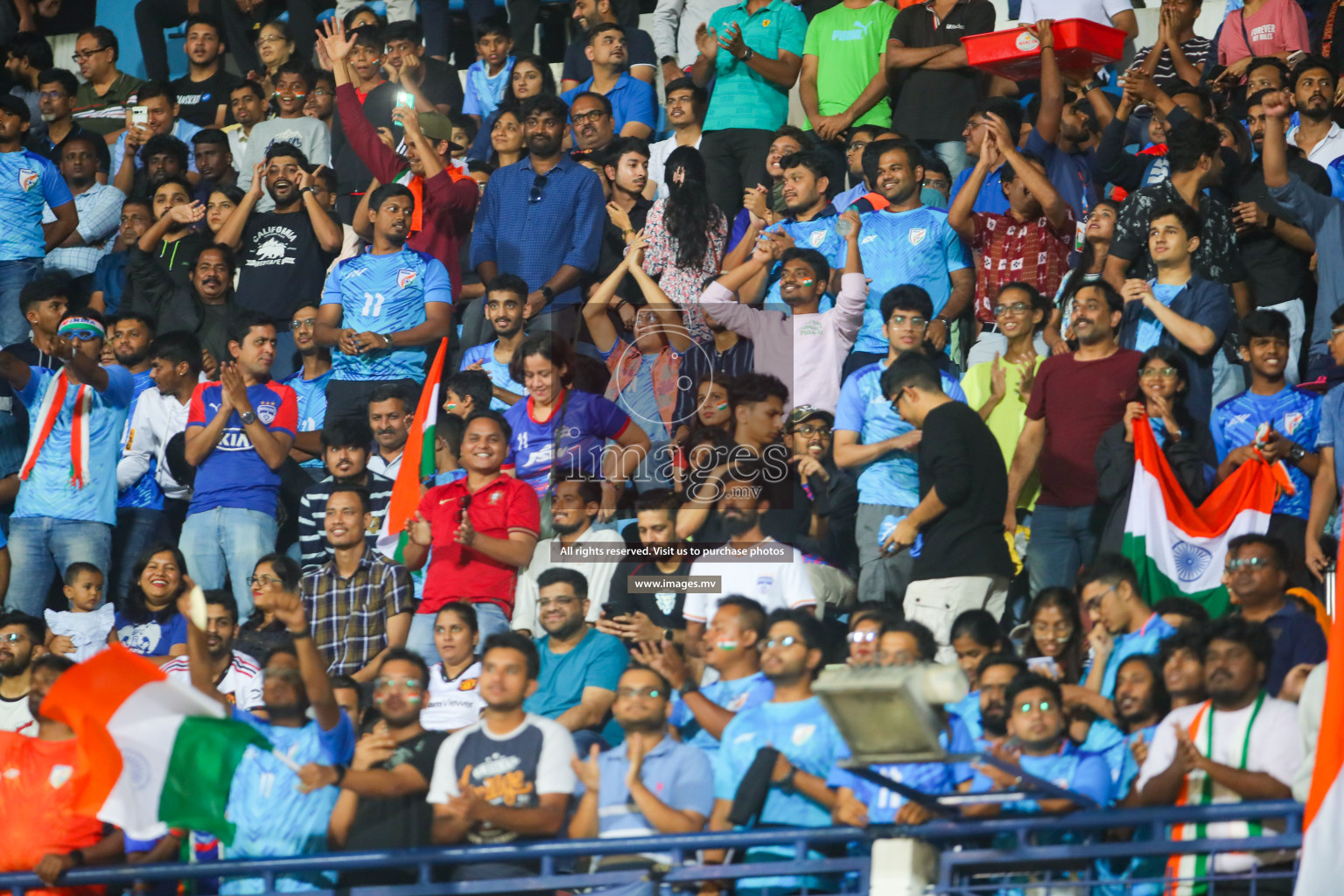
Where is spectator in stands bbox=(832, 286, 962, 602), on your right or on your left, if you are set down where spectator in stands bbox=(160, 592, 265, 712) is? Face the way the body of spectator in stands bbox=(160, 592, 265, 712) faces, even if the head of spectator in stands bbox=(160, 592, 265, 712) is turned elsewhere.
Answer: on your left

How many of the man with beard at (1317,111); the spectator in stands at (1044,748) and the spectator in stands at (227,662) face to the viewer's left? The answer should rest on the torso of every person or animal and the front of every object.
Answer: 0

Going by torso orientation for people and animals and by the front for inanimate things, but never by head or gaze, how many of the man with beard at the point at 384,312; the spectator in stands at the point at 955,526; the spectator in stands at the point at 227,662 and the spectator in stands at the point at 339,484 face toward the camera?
3

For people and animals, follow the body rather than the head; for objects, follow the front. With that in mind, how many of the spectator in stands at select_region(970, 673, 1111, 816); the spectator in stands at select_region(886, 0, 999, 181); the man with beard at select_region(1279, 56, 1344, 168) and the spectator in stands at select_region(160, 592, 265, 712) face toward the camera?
4

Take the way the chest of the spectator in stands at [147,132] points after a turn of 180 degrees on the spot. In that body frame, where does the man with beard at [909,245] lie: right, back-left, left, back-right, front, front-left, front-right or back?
right

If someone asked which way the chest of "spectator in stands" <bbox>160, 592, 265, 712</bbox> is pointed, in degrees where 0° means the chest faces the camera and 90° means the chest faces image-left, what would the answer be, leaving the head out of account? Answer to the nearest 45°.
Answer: approximately 0°

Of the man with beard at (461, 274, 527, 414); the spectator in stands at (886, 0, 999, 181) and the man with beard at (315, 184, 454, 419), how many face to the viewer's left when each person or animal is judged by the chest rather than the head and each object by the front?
0

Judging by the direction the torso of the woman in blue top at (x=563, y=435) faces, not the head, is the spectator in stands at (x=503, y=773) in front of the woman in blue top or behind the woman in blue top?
in front

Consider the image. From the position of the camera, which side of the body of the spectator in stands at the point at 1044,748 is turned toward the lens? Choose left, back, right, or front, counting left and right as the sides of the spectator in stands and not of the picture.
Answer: front

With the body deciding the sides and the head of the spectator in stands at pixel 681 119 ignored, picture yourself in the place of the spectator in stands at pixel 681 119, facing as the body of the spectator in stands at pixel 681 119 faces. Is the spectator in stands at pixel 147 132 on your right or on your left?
on your right

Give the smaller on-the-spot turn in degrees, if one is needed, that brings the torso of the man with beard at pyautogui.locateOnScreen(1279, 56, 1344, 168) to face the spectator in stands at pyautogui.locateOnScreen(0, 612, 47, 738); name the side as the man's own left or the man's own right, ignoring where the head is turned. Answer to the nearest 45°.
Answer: approximately 45° to the man's own right

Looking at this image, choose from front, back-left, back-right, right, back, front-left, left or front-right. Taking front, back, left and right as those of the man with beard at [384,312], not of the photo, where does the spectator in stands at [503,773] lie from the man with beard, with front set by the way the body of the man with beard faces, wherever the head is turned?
front

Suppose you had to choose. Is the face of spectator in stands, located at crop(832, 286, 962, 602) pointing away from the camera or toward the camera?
toward the camera

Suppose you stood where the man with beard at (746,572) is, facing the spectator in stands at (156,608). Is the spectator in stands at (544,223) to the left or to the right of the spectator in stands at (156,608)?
right

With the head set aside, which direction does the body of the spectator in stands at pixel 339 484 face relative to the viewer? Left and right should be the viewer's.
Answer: facing the viewer
